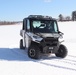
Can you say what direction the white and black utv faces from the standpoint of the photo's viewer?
facing the viewer and to the right of the viewer
